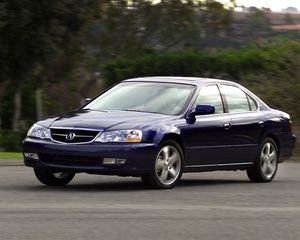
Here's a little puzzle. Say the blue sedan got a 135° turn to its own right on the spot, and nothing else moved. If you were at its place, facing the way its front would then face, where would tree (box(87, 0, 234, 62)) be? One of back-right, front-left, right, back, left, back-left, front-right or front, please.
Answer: front

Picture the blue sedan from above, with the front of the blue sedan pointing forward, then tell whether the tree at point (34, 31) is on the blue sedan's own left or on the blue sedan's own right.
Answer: on the blue sedan's own right

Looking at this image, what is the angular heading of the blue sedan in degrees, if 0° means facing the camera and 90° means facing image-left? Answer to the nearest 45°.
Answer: approximately 45°
